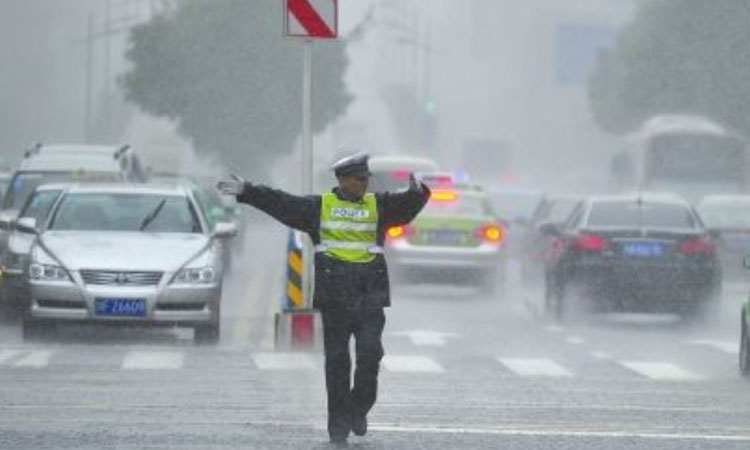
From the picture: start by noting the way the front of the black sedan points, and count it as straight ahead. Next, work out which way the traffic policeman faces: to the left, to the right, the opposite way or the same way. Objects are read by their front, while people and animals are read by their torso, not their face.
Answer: the opposite way

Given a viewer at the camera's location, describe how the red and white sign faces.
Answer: facing the viewer

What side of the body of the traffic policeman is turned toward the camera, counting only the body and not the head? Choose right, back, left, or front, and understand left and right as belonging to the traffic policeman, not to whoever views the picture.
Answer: front

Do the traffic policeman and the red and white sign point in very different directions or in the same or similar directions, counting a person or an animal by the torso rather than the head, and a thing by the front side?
same or similar directions

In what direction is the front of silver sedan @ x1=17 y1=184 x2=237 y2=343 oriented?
toward the camera

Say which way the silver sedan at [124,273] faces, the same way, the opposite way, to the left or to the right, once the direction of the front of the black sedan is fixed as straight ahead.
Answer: the opposite way

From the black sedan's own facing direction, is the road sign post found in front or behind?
behind

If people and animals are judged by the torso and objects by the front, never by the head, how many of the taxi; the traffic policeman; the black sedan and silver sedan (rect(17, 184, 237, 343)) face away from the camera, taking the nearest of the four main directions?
2

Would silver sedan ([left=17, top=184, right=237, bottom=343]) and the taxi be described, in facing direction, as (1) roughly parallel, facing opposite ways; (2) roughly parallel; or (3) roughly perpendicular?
roughly parallel, facing opposite ways

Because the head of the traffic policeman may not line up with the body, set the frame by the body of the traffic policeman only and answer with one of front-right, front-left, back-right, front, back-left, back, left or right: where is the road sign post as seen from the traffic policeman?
back

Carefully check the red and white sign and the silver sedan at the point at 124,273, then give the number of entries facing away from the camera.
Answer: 0

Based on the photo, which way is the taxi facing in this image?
away from the camera

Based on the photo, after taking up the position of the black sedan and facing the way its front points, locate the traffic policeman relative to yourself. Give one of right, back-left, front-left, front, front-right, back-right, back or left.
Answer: back

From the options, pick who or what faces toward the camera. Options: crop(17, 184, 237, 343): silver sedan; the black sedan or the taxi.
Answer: the silver sedan
